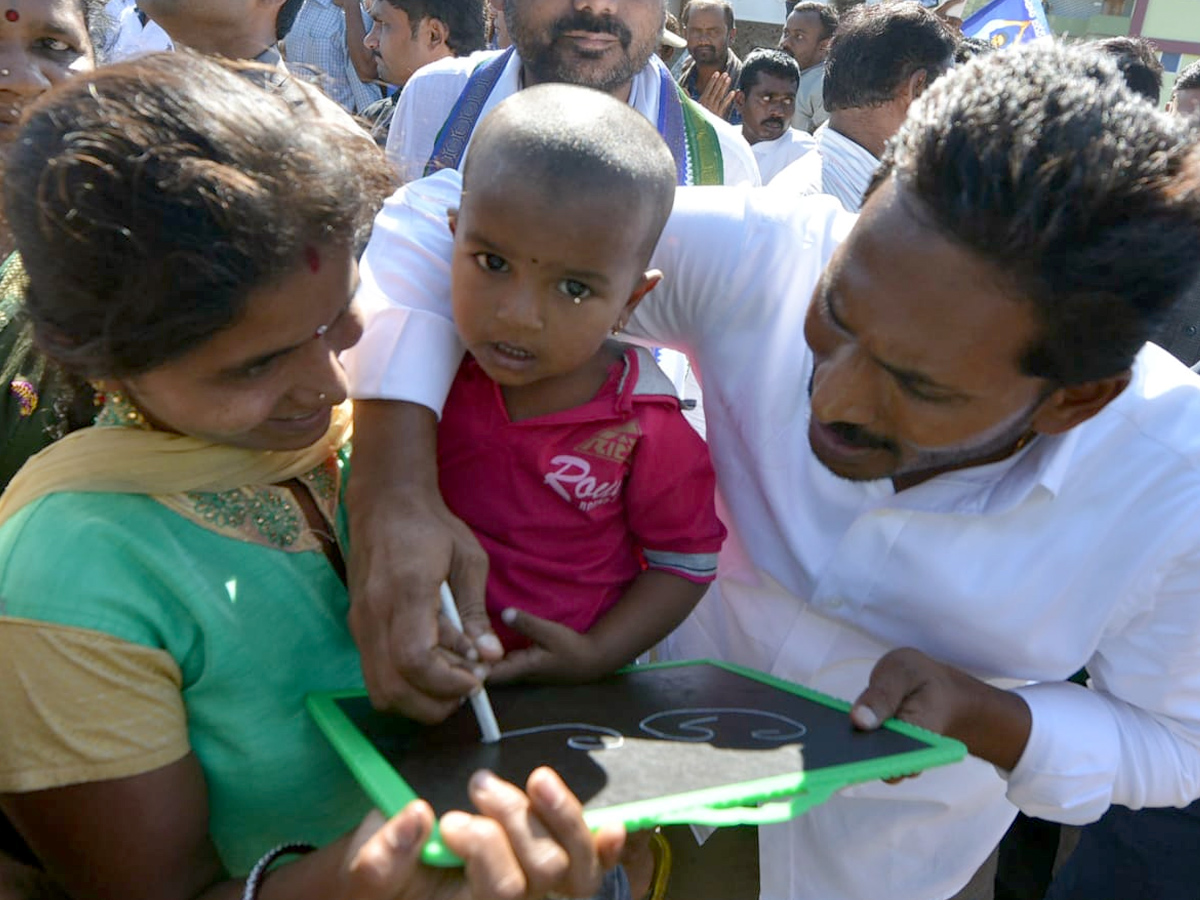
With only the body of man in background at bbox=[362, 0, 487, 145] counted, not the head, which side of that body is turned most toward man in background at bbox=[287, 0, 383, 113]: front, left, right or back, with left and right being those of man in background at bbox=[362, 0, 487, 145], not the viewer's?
right

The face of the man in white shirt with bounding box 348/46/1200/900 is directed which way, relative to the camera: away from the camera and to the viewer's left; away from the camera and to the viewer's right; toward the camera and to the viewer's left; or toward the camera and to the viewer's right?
toward the camera and to the viewer's left

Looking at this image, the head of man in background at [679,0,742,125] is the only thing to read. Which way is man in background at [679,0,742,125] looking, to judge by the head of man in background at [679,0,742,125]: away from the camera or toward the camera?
toward the camera

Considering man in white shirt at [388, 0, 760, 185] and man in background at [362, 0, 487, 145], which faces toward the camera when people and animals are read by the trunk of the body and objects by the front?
the man in white shirt

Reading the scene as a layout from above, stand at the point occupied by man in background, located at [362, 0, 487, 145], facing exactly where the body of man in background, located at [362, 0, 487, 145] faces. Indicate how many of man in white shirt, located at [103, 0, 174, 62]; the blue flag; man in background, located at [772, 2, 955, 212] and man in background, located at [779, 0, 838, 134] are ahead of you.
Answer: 1

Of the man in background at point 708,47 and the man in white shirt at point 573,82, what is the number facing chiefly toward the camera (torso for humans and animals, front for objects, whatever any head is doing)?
2

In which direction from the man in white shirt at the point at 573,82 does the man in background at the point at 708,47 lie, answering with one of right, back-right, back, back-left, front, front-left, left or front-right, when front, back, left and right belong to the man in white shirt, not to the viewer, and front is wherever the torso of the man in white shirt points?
back

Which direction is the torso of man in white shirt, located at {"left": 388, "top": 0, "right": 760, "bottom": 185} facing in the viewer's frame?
toward the camera

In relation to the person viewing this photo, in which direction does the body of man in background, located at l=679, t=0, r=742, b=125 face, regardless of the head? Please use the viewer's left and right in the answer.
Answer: facing the viewer

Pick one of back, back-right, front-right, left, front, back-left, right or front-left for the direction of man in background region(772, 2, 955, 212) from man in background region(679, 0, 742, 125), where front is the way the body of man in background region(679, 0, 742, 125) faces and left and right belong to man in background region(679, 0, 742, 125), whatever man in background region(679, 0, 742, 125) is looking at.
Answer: front

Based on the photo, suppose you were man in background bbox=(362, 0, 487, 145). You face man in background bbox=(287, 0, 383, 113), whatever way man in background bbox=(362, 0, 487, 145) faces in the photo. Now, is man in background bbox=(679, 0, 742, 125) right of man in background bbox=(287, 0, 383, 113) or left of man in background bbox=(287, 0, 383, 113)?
right
